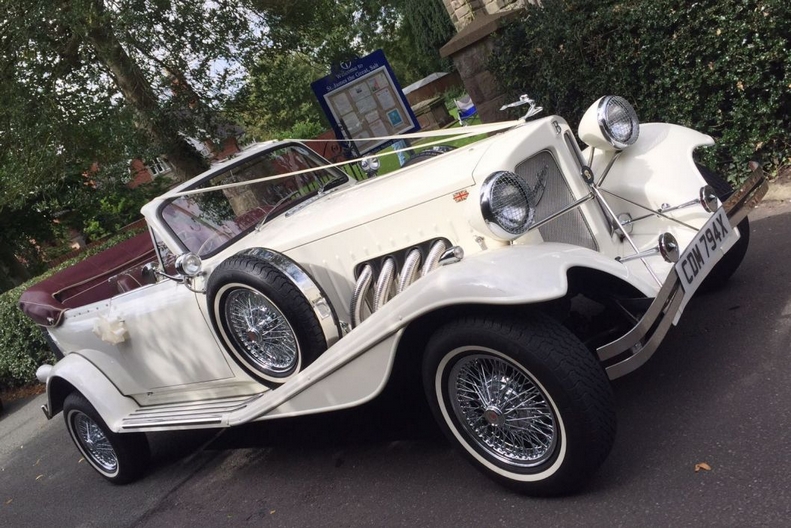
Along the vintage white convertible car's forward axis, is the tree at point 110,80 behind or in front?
behind

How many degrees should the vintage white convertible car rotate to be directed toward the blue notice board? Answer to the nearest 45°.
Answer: approximately 135° to its left

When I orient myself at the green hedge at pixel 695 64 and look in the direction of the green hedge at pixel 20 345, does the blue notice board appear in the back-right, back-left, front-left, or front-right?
front-right

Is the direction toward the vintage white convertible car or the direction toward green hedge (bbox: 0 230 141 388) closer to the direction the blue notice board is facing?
the vintage white convertible car

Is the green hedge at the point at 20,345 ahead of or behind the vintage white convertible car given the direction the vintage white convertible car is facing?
behind

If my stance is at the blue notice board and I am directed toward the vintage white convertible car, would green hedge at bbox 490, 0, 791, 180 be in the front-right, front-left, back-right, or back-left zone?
front-left

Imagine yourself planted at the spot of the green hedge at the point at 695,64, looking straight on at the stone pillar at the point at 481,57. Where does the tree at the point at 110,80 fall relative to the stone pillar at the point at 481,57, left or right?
left

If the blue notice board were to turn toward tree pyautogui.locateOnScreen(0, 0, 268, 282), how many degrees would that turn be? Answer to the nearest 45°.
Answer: approximately 45° to its right

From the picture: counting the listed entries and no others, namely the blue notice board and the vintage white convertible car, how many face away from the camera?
0

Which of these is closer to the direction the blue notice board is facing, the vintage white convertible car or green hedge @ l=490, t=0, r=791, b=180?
the vintage white convertible car

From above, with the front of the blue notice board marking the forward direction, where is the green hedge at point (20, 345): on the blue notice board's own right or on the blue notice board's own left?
on the blue notice board's own right

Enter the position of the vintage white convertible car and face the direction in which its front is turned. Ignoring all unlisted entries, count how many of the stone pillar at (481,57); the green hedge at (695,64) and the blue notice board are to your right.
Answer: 0

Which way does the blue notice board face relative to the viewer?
toward the camera

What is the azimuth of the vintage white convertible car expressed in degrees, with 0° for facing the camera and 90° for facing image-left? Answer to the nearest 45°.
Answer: approximately 315°

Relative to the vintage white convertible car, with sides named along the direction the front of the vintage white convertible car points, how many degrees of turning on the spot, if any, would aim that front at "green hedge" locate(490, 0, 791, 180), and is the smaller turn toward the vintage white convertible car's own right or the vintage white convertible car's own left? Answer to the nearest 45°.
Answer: approximately 90° to the vintage white convertible car's own left

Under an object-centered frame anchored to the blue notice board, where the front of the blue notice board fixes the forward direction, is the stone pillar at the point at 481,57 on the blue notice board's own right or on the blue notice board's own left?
on the blue notice board's own left

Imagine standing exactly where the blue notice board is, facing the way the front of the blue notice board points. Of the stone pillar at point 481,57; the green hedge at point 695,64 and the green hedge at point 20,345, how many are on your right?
1
